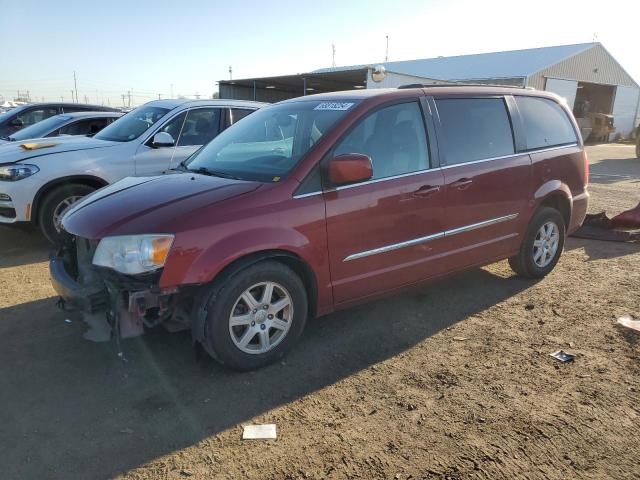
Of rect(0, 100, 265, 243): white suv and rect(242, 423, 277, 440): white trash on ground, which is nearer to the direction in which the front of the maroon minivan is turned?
the white trash on ground

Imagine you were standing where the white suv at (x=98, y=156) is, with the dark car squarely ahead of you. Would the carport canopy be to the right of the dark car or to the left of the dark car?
right

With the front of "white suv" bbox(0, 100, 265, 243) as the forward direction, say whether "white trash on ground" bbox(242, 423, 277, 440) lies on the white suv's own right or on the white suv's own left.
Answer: on the white suv's own left

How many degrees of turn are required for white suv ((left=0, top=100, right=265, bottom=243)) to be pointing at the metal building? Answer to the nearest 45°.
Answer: approximately 180°

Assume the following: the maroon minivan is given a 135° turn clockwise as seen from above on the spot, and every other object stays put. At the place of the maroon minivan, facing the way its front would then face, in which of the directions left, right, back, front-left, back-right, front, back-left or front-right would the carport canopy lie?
front

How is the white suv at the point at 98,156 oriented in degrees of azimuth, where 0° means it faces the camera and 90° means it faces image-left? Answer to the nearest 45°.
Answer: approximately 45°

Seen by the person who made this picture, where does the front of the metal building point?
facing the viewer and to the right of the viewer

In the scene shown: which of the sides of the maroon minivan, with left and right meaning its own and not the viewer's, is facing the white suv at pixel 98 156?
right

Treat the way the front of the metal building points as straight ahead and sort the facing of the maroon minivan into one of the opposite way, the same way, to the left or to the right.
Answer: to the right

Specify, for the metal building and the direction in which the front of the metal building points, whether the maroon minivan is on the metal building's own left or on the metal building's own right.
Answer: on the metal building's own right

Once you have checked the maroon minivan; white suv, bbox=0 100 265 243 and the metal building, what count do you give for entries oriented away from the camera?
0

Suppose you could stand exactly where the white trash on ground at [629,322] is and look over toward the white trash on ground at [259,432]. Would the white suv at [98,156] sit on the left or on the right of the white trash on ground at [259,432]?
right

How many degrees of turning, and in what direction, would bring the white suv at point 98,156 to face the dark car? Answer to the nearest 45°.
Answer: approximately 135° to its right

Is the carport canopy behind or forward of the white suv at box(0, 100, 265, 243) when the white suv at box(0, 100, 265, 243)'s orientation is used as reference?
behind

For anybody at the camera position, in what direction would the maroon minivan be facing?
facing the viewer and to the left of the viewer

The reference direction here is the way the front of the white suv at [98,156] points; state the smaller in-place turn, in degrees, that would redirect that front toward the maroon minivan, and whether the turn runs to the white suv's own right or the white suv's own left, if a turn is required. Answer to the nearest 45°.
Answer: approximately 90° to the white suv's own left
